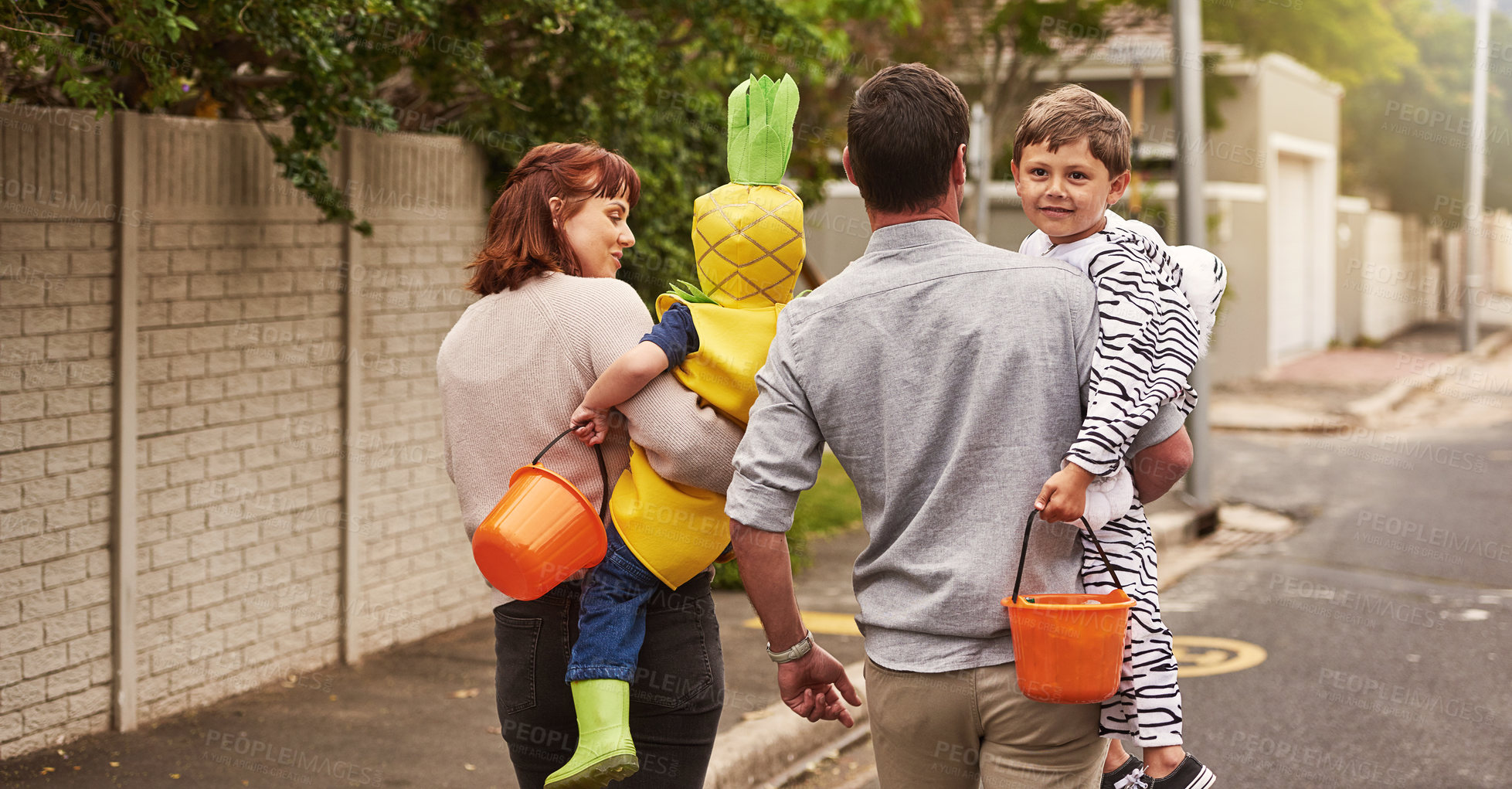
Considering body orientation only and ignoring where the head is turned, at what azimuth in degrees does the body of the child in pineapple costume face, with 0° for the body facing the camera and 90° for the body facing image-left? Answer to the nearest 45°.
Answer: approximately 135°

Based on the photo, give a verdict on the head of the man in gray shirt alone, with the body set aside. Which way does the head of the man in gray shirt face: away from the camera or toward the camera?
away from the camera

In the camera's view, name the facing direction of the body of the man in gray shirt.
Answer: away from the camera

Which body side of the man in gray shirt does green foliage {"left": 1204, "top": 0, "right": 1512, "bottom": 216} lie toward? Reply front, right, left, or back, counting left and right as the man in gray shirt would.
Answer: front

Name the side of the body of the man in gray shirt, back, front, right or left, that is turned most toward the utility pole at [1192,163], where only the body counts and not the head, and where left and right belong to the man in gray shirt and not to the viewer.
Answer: front

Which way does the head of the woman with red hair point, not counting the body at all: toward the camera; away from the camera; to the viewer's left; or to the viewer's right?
to the viewer's right

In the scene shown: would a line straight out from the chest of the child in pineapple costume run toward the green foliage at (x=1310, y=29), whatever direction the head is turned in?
no

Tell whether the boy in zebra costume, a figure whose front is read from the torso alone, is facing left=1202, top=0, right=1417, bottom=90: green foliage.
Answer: no

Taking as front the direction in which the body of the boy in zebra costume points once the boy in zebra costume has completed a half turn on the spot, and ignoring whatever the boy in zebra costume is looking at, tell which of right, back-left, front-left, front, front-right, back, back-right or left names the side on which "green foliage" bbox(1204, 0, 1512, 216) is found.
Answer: front-left

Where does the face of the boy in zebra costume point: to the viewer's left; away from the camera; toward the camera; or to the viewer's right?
toward the camera
